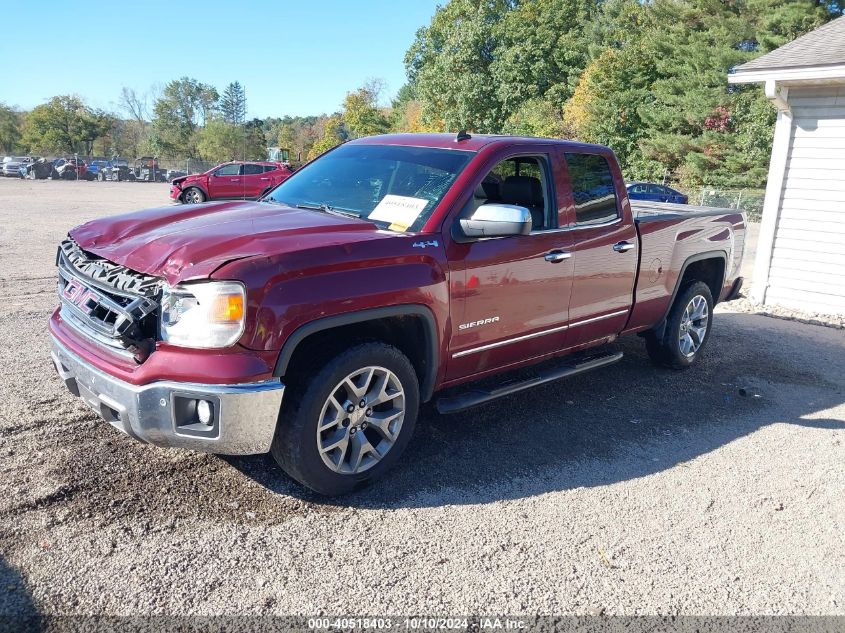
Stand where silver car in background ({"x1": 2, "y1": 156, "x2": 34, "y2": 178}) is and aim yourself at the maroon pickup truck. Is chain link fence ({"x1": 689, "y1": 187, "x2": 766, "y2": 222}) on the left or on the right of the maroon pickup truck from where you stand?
left

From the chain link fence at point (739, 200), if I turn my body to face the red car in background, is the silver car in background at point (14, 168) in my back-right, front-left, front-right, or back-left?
front-right

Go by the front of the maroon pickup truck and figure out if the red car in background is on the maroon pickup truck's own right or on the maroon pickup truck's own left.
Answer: on the maroon pickup truck's own right

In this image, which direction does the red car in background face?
to the viewer's left

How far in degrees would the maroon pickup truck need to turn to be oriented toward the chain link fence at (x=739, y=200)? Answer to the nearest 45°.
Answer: approximately 180°

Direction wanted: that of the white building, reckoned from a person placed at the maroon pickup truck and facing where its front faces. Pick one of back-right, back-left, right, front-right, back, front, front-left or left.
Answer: back

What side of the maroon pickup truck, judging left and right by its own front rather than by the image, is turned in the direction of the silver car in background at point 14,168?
right

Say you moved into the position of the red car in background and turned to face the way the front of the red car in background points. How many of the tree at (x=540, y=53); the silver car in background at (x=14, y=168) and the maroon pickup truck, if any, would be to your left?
1

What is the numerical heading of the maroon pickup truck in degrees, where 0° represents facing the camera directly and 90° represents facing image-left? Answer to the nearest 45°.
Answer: approximately 45°

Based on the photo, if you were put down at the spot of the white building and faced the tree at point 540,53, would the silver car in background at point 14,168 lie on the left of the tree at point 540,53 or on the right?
left

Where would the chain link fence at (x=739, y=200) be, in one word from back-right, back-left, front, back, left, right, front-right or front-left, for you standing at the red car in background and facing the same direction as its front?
back

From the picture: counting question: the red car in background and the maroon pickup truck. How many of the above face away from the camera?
0

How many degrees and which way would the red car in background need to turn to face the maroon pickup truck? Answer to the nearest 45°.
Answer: approximately 90° to its left
